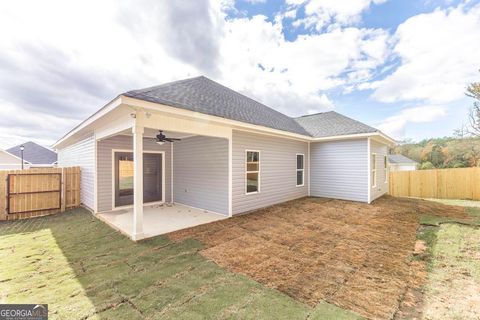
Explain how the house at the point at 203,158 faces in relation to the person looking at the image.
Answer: facing away from the viewer and to the left of the viewer

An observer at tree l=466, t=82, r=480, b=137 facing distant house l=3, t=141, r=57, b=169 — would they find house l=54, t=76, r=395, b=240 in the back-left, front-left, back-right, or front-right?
front-left

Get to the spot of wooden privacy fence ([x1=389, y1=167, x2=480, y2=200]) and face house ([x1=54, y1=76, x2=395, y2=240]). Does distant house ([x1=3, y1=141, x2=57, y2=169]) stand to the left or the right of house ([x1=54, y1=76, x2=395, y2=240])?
right

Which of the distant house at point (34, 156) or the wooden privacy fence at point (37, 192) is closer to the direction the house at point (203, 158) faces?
the distant house

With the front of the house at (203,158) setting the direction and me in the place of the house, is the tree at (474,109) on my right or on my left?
on my right

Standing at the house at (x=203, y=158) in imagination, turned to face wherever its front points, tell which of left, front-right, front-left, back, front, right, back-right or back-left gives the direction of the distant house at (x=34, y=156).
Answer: front

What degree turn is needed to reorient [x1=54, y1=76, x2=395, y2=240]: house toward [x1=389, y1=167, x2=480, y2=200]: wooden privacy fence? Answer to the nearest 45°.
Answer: approximately 135° to its right

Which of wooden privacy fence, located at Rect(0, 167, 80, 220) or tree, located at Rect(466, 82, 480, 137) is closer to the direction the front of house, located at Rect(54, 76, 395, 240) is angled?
the wooden privacy fence

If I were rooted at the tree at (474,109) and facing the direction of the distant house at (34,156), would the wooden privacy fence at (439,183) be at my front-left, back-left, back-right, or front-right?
front-left
